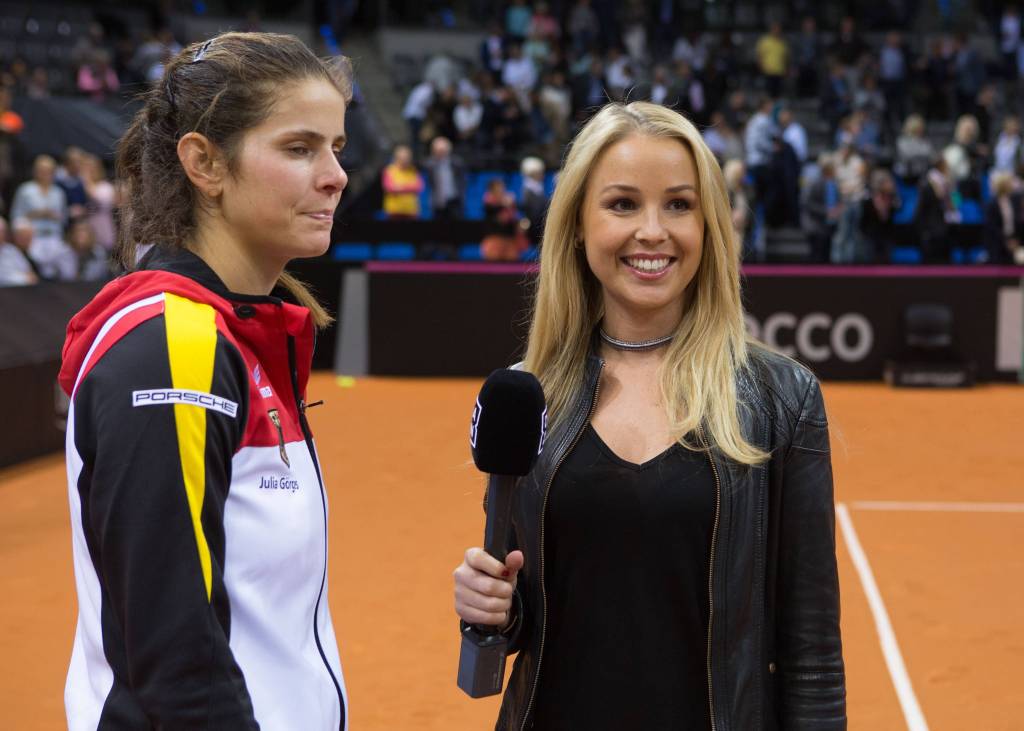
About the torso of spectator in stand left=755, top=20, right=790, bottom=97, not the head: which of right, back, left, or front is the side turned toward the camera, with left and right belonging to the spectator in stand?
front

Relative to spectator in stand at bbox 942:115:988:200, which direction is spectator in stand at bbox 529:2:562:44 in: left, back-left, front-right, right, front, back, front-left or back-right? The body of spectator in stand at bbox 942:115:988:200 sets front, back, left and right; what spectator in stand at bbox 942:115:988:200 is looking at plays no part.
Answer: right

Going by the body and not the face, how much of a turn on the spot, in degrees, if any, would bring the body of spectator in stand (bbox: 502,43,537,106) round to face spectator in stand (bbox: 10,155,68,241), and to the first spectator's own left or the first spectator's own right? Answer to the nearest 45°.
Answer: approximately 45° to the first spectator's own right

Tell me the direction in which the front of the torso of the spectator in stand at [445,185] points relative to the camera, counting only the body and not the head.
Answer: toward the camera

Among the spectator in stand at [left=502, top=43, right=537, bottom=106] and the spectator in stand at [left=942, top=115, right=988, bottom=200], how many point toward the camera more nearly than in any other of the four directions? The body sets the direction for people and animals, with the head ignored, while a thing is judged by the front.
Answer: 2

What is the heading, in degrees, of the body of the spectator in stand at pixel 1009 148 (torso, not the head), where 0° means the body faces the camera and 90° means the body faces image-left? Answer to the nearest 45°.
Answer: approximately 0°

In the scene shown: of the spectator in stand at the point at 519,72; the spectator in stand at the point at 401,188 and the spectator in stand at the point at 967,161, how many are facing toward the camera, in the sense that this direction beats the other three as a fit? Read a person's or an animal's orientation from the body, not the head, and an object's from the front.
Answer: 3

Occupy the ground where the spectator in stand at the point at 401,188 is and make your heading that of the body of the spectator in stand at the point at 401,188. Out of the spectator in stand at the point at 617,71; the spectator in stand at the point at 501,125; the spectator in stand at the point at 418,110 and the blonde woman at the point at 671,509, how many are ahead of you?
1

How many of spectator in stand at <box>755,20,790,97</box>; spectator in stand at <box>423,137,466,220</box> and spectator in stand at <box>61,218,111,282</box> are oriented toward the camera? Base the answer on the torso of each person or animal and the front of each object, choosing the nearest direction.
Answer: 3

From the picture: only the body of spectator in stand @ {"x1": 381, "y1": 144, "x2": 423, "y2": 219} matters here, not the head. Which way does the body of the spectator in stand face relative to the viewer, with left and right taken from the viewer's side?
facing the viewer

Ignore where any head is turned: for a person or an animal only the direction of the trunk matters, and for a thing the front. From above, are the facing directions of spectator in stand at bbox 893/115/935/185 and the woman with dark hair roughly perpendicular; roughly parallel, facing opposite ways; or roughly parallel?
roughly perpendicular
